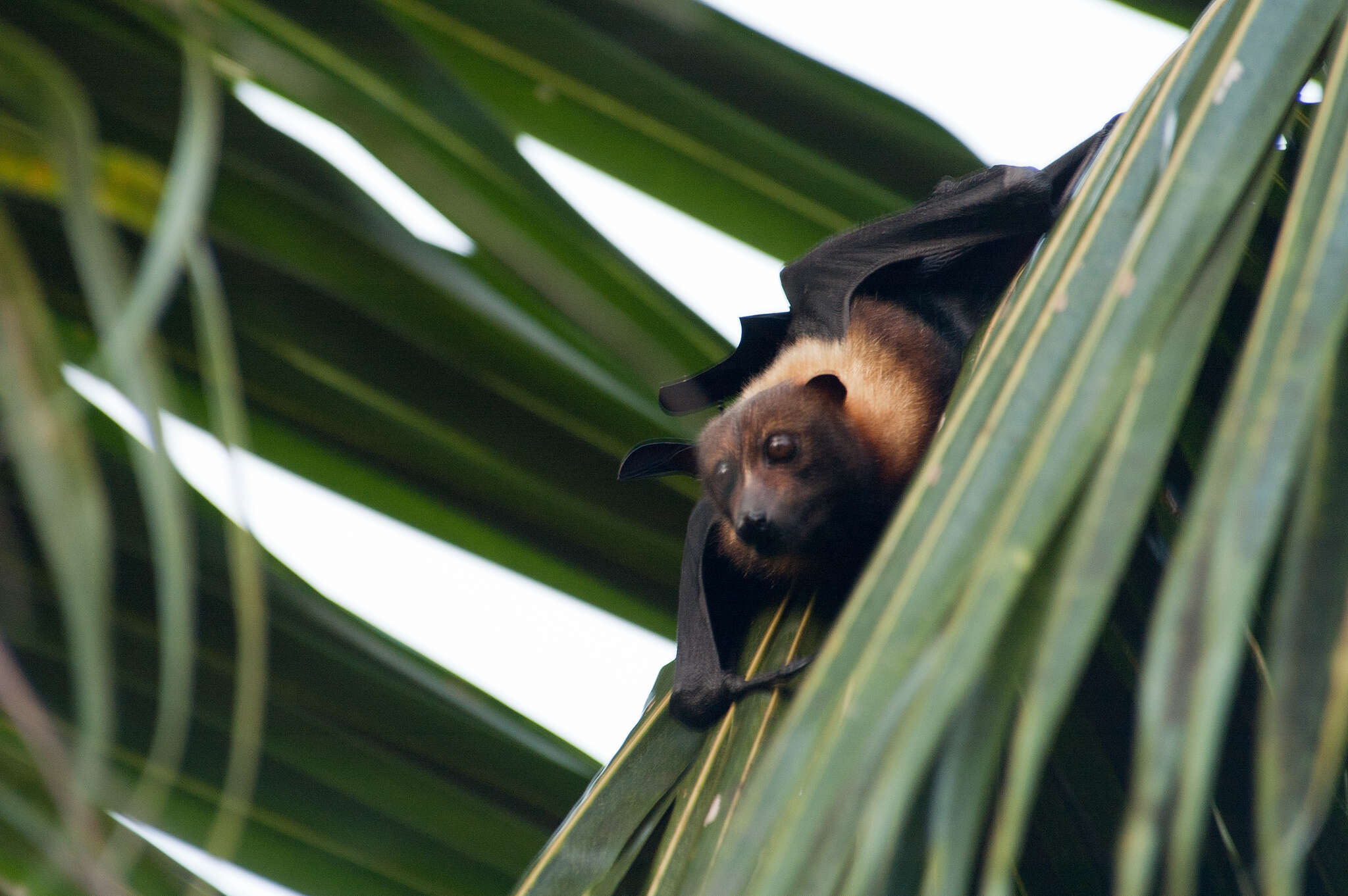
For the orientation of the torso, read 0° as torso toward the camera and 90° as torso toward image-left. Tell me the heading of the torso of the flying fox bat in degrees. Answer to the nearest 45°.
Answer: approximately 45°

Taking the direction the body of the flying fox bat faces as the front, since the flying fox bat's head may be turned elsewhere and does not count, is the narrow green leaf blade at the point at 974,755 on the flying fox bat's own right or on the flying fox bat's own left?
on the flying fox bat's own left
